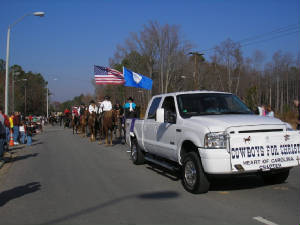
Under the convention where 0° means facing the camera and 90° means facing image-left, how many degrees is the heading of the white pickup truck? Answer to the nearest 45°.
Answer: approximately 315°

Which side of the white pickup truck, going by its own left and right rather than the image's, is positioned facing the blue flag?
back

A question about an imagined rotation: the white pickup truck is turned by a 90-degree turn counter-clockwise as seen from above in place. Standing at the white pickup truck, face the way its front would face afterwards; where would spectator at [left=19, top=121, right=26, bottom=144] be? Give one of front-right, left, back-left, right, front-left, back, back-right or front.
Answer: left

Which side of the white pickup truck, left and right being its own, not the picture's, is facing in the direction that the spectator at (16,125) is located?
back

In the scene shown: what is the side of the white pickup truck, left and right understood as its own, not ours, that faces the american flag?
back
